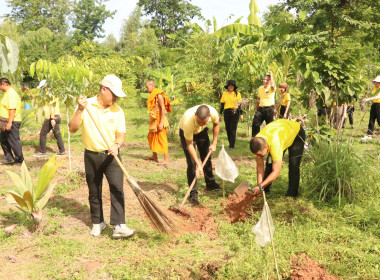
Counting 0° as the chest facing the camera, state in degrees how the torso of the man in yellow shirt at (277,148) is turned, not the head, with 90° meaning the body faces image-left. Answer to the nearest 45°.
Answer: approximately 45°

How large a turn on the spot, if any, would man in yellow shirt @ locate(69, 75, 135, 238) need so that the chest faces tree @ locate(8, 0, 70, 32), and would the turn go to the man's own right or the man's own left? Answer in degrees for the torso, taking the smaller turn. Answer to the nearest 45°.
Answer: approximately 135° to the man's own left

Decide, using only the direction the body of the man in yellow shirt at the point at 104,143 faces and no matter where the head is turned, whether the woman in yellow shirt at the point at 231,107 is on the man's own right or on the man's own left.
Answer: on the man's own left

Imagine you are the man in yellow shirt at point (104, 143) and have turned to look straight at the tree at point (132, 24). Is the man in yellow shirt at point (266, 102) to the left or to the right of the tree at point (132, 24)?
right

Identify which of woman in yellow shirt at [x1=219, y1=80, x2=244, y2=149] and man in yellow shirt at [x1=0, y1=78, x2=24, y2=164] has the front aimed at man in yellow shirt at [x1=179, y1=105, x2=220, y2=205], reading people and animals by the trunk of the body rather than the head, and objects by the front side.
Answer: woman in yellow shirt at [x1=219, y1=80, x2=244, y2=149]
